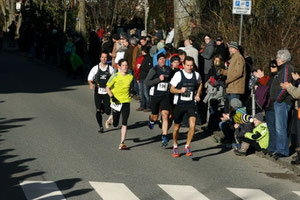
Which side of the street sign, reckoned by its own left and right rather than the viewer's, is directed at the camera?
front

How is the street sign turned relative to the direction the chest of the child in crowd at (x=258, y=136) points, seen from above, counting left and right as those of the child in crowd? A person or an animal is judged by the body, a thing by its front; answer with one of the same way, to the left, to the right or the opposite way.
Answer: to the left

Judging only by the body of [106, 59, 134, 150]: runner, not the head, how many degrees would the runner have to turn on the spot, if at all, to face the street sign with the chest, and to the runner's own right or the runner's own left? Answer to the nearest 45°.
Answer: approximately 135° to the runner's own left

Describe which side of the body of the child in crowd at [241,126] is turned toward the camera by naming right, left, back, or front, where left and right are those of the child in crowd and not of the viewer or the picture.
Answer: left

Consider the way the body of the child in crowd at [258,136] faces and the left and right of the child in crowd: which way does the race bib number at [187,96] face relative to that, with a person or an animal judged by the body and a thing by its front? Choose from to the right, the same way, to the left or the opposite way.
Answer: to the left

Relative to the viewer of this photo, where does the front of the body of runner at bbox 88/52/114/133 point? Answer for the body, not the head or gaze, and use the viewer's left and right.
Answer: facing the viewer

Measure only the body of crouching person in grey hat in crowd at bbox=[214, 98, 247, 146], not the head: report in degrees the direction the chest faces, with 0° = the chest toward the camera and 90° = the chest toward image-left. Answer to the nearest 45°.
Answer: approximately 90°

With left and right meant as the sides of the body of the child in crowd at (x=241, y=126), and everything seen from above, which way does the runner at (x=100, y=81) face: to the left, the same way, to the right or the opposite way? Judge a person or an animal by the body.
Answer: to the left

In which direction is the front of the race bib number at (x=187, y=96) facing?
toward the camera

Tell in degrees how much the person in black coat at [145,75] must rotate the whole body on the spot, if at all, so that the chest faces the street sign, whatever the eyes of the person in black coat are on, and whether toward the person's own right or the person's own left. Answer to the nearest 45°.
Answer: approximately 135° to the person's own left

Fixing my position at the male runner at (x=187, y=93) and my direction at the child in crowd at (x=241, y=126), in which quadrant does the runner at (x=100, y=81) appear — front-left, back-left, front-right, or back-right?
back-left

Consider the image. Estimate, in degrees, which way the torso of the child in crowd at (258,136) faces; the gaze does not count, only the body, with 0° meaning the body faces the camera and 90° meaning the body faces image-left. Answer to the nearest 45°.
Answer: approximately 90°
